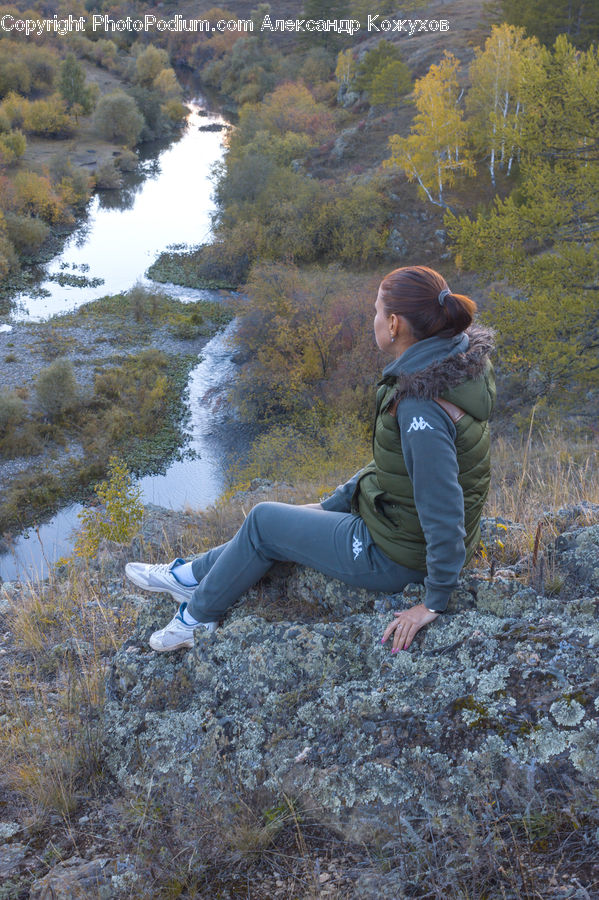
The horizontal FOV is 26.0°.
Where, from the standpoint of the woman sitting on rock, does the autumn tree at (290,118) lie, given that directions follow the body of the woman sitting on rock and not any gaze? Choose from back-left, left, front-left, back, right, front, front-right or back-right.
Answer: right

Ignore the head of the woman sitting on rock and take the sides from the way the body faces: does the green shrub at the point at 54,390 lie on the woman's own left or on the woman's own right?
on the woman's own right

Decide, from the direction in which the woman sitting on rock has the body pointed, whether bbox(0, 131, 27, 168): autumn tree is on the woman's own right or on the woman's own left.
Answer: on the woman's own right

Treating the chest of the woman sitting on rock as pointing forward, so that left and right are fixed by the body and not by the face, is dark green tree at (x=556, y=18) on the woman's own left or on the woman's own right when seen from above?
on the woman's own right

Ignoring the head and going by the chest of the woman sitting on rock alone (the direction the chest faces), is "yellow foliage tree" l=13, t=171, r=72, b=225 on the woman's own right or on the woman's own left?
on the woman's own right

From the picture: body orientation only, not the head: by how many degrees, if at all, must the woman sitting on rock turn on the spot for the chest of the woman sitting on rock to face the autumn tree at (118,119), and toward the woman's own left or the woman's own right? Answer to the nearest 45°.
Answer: approximately 90° to the woman's own right

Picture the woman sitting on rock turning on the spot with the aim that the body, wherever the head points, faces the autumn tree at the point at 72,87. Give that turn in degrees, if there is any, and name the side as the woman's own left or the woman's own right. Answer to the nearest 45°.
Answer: approximately 90° to the woman's own right

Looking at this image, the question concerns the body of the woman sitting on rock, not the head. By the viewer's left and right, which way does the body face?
facing to the left of the viewer

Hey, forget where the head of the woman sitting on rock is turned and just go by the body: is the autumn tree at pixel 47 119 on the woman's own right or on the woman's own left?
on the woman's own right

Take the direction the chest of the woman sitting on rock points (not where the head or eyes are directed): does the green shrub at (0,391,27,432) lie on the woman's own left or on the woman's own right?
on the woman's own right

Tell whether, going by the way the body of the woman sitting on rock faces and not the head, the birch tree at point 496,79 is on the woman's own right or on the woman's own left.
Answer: on the woman's own right

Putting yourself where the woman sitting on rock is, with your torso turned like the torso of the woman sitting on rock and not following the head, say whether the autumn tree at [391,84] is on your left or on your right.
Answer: on your right

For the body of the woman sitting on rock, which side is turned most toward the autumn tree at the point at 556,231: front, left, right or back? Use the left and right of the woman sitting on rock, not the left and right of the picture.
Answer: right

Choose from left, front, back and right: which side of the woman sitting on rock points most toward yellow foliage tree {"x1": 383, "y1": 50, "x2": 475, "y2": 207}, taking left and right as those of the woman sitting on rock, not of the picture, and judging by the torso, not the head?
right
